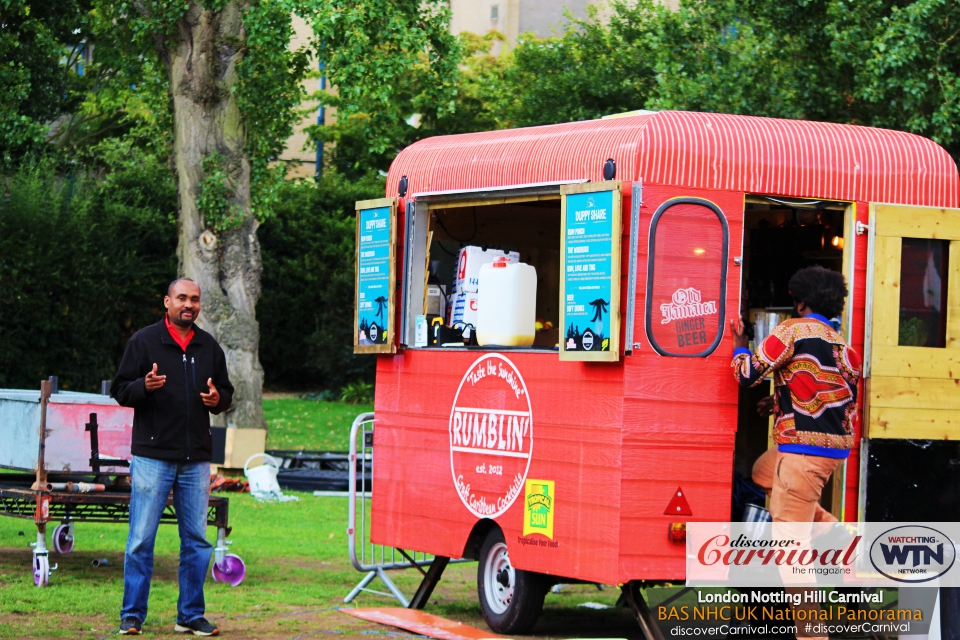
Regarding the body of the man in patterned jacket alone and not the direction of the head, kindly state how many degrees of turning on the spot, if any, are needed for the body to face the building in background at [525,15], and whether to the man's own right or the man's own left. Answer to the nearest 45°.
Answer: approximately 45° to the man's own right

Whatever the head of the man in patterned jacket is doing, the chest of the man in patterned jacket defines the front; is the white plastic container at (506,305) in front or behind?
in front

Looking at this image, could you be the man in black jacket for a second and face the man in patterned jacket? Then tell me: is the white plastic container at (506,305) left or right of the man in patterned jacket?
left

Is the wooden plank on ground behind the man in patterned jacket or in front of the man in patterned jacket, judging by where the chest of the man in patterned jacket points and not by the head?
in front

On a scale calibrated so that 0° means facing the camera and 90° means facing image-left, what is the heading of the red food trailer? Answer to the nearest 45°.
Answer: approximately 135°

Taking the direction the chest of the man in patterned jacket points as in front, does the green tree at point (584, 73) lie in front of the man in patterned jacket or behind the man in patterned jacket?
in front

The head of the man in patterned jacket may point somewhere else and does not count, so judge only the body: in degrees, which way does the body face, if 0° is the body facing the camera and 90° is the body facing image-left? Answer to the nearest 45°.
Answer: approximately 135°

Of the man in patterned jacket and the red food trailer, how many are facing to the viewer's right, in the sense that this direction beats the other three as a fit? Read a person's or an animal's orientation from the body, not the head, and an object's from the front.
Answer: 0

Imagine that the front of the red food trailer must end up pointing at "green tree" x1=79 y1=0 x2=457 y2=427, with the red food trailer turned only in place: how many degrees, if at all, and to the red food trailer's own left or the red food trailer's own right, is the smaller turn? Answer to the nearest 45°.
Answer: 0° — it already faces it

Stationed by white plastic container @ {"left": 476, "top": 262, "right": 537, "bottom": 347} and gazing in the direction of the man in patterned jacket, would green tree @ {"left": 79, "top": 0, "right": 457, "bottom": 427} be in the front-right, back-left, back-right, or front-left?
back-left

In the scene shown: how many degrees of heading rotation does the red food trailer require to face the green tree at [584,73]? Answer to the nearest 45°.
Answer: approximately 45° to its right

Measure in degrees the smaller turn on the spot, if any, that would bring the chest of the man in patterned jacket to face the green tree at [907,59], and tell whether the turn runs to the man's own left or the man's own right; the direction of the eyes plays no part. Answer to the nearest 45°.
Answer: approximately 45° to the man's own right
